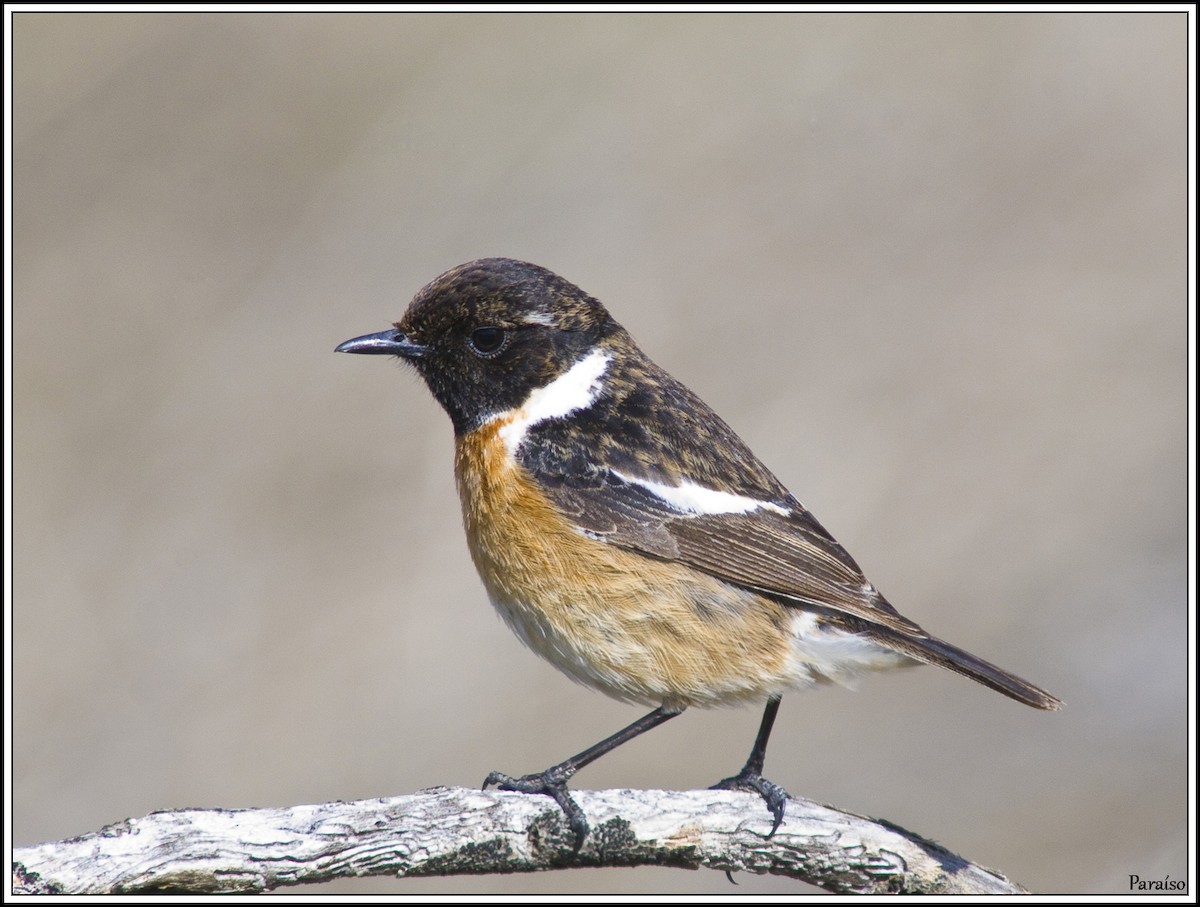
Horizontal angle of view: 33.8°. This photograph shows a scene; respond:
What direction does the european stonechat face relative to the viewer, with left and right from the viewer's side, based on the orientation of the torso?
facing to the left of the viewer
